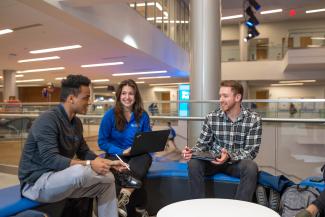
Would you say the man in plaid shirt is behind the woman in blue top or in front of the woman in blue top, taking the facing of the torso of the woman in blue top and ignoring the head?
in front

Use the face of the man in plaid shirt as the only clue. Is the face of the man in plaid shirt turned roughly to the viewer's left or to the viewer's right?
to the viewer's left

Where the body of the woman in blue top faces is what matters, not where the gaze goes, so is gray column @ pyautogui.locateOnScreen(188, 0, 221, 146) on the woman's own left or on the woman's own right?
on the woman's own left

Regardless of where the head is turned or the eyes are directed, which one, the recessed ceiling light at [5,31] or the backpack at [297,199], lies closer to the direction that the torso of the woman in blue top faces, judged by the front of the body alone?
the backpack

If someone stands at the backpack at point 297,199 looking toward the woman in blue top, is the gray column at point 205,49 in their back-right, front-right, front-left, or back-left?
front-right

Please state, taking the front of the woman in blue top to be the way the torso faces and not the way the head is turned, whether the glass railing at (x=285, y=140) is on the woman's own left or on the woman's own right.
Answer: on the woman's own left

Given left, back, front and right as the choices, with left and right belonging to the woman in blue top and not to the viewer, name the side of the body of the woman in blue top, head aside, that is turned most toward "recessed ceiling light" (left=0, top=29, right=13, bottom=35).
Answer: back

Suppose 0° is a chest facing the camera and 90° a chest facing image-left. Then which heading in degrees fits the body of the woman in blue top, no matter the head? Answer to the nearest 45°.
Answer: approximately 315°

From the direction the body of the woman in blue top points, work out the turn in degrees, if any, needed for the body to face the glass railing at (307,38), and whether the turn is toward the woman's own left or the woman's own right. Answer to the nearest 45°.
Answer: approximately 90° to the woman's own left
